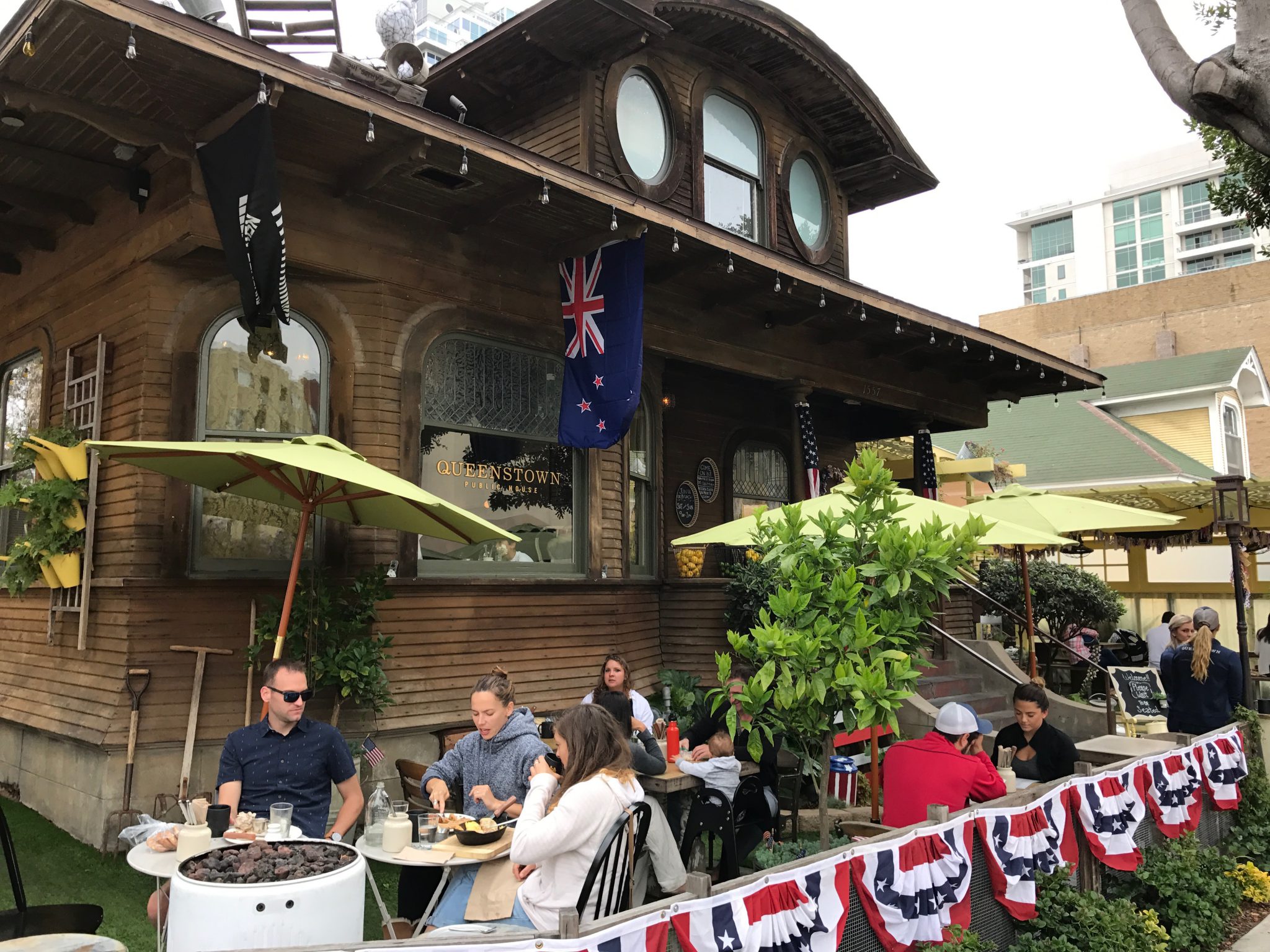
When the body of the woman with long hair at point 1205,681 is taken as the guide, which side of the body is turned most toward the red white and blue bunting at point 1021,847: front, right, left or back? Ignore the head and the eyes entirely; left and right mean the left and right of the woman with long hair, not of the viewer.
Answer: back

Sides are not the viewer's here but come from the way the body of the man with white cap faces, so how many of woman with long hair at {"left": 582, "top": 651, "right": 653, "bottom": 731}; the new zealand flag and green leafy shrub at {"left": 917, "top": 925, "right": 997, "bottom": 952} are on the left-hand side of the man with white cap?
2

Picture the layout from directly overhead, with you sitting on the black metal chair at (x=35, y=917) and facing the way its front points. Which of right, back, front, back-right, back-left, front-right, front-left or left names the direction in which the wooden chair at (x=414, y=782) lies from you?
front-left

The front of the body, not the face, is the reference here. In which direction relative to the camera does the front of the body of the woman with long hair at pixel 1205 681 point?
away from the camera

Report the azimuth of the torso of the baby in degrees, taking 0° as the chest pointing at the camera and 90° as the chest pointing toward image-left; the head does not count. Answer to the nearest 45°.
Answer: approximately 135°

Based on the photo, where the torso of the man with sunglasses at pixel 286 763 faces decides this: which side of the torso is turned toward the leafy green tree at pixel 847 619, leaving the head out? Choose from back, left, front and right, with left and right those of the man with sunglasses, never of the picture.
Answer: left

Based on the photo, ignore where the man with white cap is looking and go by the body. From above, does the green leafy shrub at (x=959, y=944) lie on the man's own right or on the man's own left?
on the man's own right

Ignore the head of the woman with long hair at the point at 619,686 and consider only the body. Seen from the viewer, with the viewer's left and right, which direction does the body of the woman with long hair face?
facing the viewer

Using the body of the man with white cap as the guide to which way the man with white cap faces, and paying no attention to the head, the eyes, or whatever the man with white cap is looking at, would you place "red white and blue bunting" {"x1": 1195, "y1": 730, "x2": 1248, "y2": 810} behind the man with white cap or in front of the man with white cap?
in front

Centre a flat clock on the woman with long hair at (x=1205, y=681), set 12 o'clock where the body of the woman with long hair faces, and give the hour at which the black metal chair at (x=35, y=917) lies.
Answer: The black metal chair is roughly at 7 o'clock from the woman with long hair.

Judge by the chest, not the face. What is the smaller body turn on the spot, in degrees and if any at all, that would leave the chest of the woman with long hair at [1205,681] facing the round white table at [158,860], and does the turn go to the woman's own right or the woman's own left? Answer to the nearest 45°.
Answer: approximately 135° to the woman's own left
